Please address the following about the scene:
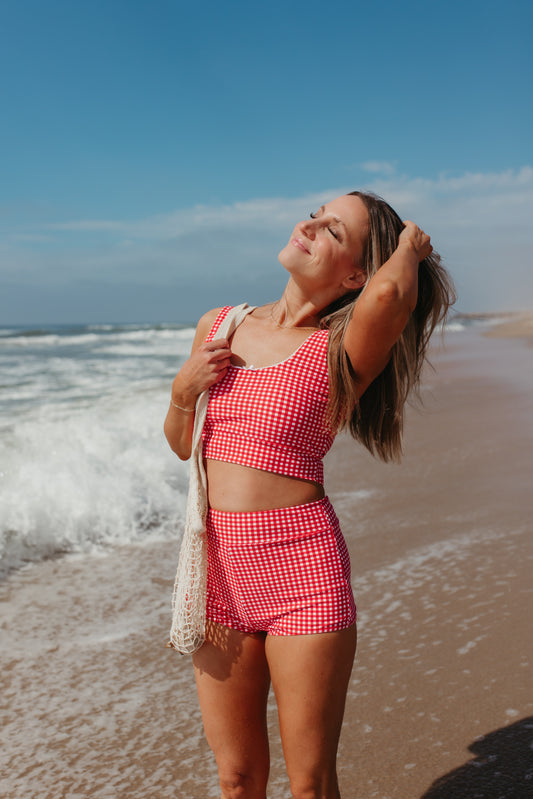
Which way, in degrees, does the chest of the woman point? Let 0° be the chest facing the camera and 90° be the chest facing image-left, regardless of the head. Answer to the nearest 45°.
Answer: approximately 45°
